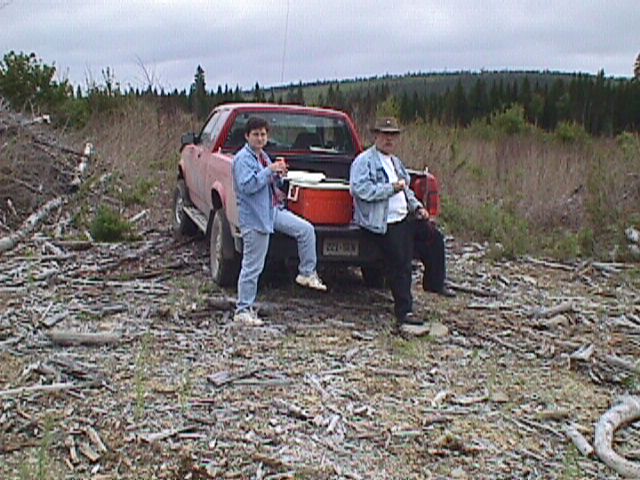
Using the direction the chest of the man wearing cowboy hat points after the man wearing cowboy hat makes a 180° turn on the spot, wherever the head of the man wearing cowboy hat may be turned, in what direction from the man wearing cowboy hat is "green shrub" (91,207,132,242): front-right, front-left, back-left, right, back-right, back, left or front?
front

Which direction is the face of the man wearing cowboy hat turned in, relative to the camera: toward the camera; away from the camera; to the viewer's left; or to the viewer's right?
toward the camera

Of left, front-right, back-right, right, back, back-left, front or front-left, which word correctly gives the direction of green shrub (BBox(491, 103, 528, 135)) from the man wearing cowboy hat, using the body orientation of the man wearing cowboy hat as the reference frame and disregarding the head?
back-left

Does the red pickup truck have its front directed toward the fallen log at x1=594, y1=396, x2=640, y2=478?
no

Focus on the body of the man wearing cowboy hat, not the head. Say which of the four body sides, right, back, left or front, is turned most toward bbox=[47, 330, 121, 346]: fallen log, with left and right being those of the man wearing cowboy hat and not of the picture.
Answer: right

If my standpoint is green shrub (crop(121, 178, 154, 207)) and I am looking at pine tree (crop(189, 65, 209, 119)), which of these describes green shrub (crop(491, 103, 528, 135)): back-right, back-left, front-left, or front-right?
front-right

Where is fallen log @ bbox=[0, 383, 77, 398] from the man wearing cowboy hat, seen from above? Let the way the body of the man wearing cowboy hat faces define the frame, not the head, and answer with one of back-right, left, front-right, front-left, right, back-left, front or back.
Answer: right

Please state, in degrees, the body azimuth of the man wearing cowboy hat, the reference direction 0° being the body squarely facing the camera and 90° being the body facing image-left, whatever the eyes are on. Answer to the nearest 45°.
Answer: approximately 315°

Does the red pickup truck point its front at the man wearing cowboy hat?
no

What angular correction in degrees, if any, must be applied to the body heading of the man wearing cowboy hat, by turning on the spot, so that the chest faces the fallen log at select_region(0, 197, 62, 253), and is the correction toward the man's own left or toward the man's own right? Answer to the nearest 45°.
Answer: approximately 180°

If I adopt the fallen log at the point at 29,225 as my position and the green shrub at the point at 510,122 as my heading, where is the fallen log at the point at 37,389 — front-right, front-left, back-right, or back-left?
back-right

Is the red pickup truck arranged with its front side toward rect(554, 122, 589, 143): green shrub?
no

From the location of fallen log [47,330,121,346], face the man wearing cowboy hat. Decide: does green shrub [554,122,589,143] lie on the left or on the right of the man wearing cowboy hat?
left

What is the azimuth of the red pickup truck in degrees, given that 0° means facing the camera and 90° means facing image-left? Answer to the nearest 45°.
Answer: approximately 135°

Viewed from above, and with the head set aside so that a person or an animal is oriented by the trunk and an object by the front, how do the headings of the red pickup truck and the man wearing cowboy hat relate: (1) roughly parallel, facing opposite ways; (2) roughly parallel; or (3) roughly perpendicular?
roughly parallel, facing opposite ways
